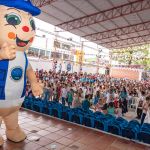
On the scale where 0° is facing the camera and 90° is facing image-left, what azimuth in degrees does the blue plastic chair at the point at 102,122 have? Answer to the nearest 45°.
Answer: approximately 45°

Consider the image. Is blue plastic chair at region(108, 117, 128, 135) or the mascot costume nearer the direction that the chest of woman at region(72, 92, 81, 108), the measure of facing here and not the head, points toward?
the mascot costume

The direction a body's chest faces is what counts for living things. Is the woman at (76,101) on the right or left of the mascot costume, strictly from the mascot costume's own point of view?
on its left

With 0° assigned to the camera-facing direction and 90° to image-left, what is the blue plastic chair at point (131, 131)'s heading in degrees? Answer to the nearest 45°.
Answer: approximately 45°

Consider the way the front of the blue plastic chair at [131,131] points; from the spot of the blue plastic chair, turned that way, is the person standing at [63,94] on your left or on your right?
on your right

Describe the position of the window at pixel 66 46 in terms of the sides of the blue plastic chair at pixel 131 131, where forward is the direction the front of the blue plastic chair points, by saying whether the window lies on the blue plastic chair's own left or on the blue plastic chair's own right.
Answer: on the blue plastic chair's own right

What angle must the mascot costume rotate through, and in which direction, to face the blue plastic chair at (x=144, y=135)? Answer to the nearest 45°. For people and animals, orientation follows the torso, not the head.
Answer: approximately 45° to its left

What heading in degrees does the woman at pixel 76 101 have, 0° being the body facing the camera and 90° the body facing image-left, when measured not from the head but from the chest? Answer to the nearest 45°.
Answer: approximately 45°

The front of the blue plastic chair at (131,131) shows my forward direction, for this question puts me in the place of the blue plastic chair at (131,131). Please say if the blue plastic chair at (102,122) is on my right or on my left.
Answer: on my right
